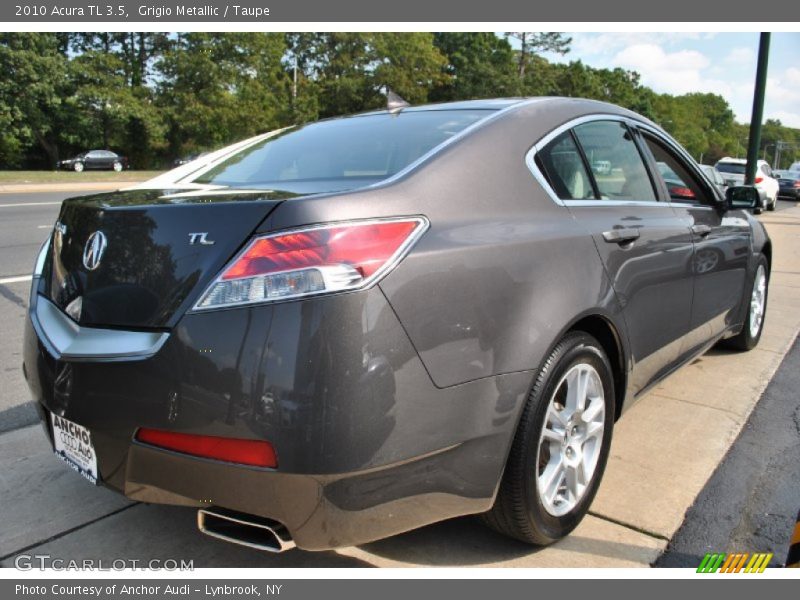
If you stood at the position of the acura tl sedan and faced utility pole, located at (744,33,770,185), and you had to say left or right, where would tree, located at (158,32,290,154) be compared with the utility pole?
left

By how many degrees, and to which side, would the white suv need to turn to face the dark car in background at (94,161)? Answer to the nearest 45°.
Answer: approximately 135° to its left

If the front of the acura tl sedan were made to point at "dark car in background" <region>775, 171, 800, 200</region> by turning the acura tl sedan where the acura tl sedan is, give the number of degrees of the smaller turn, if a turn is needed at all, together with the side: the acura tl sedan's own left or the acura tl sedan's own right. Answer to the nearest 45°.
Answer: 0° — it already faces it

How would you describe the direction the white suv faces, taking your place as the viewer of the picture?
facing away from the viewer and to the right of the viewer

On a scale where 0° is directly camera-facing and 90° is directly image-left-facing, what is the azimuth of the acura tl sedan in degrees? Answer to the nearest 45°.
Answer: approximately 225°

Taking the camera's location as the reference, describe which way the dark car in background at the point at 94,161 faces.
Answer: facing the viewer and to the left of the viewer

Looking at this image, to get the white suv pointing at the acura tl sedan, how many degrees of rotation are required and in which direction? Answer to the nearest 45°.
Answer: approximately 135° to its right

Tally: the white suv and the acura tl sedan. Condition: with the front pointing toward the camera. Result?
0
